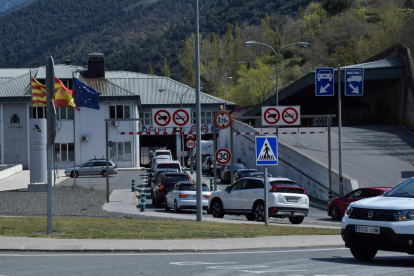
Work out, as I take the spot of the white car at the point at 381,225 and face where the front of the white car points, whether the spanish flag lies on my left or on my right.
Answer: on my right

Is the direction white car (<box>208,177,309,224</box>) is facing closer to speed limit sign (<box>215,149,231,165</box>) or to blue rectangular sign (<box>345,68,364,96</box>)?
the speed limit sign

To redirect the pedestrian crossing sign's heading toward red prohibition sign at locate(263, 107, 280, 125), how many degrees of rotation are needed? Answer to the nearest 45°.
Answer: approximately 180°
